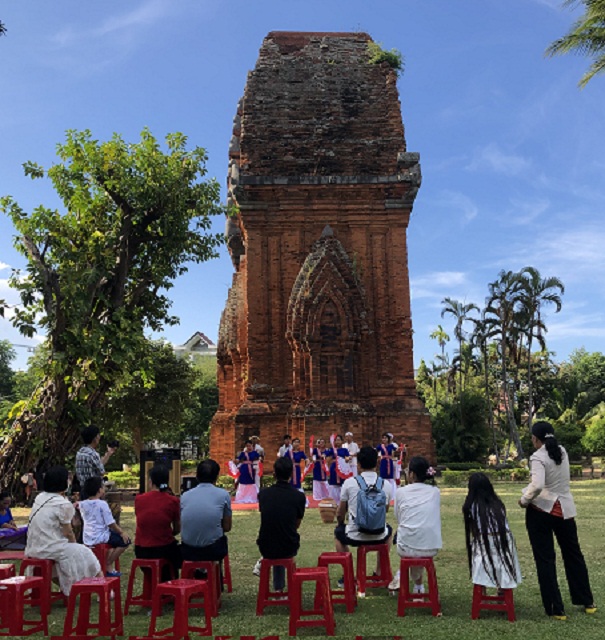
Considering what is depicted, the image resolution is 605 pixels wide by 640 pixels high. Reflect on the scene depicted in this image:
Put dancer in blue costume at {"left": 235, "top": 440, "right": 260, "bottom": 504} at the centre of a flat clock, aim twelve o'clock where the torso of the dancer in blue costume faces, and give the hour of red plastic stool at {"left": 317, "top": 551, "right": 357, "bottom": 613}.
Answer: The red plastic stool is roughly at 12 o'clock from the dancer in blue costume.

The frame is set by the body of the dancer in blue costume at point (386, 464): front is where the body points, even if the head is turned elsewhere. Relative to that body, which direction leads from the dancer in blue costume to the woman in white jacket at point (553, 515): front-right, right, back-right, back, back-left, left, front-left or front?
front

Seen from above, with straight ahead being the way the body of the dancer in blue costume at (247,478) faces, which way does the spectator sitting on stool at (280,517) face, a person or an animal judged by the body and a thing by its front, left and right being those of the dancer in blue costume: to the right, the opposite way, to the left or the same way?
the opposite way

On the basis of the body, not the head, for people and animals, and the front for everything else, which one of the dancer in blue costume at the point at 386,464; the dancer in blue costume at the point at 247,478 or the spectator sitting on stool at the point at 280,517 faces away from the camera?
the spectator sitting on stool

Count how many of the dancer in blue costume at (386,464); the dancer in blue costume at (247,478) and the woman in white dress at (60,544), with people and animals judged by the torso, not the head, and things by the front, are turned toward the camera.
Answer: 2

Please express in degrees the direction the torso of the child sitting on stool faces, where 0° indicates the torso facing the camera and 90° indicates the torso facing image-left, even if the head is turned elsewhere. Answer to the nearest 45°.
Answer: approximately 225°

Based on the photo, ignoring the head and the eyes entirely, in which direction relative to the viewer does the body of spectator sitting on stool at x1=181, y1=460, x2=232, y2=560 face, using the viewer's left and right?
facing away from the viewer

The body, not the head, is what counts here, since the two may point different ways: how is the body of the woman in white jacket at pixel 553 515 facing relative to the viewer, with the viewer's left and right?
facing away from the viewer and to the left of the viewer

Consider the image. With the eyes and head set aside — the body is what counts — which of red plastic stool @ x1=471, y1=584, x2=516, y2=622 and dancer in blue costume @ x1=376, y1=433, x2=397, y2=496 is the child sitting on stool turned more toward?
the dancer in blue costume

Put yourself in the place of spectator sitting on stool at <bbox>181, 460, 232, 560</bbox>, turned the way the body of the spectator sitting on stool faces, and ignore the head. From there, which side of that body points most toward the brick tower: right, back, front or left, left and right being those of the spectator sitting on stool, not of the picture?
front

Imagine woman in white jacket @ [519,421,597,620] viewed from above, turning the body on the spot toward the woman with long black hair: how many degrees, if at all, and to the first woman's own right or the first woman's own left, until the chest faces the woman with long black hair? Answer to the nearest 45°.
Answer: approximately 90° to the first woman's own left

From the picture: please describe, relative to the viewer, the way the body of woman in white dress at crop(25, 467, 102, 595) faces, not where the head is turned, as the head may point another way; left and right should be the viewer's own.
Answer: facing away from the viewer and to the right of the viewer

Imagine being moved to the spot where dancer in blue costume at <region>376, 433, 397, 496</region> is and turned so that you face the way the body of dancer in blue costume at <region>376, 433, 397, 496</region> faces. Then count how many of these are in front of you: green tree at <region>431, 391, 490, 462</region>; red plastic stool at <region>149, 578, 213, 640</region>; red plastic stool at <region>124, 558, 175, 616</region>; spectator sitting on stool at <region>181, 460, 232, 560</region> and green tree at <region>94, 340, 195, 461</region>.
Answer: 3

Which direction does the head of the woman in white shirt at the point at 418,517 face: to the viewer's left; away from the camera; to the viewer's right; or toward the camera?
away from the camera

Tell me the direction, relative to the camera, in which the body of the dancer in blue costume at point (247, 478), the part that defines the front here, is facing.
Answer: toward the camera

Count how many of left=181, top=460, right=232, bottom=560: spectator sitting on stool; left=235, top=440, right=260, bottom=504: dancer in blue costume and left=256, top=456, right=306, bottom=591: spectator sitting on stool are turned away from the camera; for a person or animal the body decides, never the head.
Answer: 2

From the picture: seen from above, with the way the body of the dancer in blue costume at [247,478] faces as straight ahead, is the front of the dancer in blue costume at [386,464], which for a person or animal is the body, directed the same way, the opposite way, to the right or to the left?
the same way

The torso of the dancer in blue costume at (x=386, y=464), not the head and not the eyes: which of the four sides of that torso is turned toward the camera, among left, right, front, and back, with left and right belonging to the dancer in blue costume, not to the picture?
front

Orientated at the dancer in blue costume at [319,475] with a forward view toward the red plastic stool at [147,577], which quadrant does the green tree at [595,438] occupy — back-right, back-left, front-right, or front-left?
back-left

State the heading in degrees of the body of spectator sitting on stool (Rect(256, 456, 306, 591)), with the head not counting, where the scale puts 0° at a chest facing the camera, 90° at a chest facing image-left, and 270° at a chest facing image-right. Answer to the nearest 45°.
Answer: approximately 180°

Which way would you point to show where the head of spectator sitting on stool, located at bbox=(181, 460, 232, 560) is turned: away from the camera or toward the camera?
away from the camera

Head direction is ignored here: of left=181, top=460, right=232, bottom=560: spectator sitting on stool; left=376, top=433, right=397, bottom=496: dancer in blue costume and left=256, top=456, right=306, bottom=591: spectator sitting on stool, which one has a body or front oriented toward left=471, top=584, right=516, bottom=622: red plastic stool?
the dancer in blue costume
